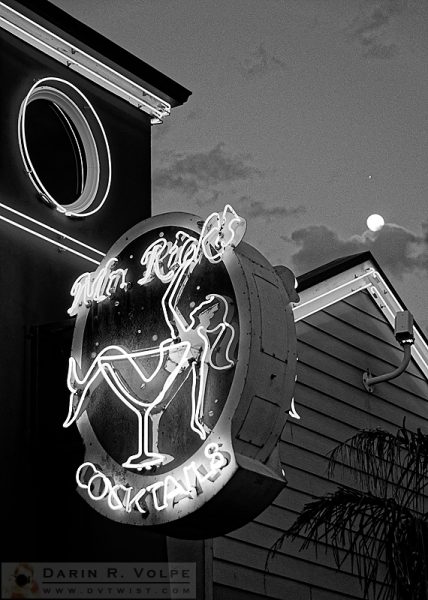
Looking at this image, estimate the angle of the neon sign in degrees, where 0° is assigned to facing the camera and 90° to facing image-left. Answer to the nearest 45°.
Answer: approximately 45°
